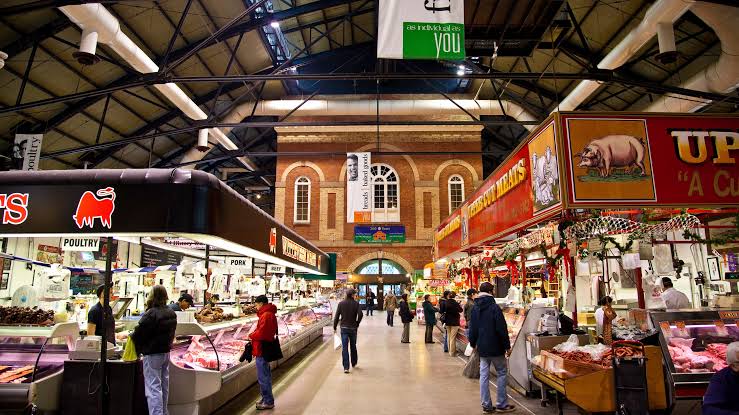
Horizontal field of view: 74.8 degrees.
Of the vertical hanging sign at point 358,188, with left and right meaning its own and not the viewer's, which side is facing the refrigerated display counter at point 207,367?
front

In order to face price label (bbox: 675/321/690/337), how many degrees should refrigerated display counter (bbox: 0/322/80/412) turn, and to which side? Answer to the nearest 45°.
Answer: approximately 45° to its left

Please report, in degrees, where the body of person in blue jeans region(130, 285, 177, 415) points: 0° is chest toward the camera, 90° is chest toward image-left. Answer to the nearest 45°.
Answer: approximately 135°

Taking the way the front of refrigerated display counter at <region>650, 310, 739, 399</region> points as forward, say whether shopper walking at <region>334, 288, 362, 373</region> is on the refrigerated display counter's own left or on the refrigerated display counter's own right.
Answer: on the refrigerated display counter's own right

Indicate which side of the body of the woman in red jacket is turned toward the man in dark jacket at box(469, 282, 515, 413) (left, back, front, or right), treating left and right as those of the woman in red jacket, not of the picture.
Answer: back

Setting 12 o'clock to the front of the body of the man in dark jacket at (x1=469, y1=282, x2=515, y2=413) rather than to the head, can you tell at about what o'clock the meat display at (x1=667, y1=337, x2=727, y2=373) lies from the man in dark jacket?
The meat display is roughly at 2 o'clock from the man in dark jacket.

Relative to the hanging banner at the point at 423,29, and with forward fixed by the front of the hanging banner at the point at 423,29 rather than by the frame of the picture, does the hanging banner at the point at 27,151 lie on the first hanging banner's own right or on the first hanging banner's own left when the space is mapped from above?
on the first hanging banner's own right

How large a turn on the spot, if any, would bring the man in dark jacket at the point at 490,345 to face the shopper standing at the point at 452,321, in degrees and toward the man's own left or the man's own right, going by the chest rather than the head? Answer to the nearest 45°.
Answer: approximately 45° to the man's own left

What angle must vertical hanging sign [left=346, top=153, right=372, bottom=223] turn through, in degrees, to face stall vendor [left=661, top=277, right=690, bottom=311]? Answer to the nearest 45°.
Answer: approximately 45° to its left

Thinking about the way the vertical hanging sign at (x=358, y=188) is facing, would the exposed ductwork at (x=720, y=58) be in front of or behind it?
in front
